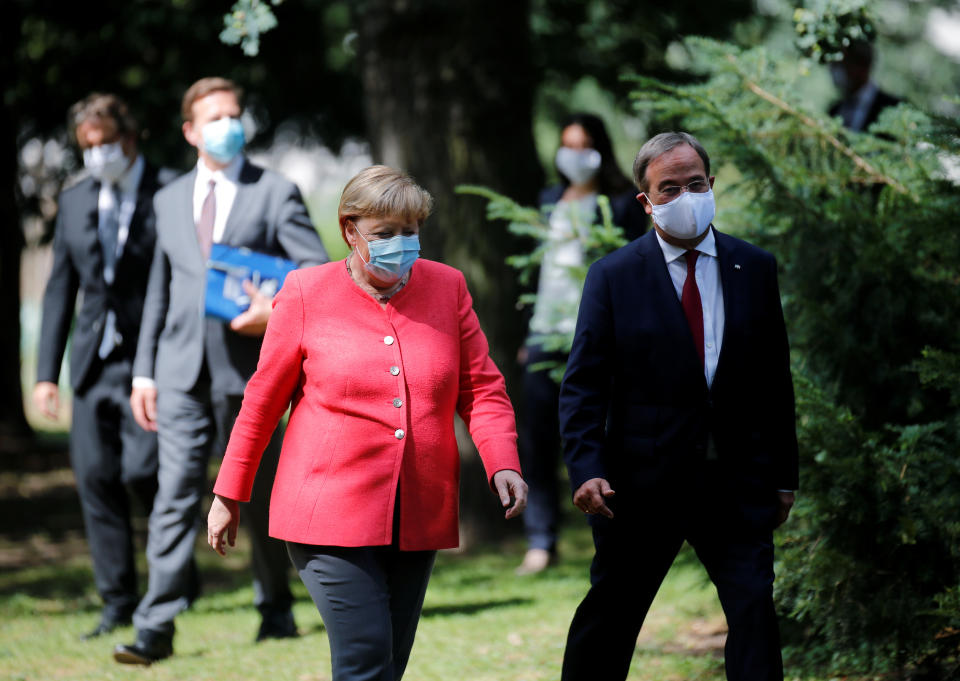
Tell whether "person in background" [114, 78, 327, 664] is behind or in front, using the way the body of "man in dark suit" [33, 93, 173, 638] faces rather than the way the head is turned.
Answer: in front

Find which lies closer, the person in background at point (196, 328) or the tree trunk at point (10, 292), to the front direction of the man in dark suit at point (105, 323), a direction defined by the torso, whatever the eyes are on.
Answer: the person in background

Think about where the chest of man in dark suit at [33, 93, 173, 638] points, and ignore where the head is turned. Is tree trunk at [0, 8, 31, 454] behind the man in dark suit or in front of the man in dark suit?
behind

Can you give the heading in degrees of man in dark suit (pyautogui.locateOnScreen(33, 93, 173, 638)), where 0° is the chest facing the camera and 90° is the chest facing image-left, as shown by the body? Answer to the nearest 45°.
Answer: approximately 0°

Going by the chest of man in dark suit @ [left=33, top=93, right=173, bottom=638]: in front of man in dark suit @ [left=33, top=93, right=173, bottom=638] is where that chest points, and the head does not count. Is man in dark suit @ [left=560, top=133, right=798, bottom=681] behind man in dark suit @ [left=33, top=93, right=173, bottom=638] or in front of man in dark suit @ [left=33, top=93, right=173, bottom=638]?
in front

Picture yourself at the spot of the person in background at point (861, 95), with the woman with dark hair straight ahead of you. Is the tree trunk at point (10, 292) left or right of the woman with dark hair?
right

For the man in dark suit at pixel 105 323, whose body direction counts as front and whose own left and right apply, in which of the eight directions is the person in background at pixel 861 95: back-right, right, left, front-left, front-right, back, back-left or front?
left

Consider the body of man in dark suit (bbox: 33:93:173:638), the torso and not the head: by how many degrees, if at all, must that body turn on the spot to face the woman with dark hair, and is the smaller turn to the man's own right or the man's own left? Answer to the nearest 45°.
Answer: approximately 90° to the man's own left

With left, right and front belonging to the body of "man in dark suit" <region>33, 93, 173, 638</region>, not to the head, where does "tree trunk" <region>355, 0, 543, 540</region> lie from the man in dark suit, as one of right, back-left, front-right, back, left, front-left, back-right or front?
back-left
